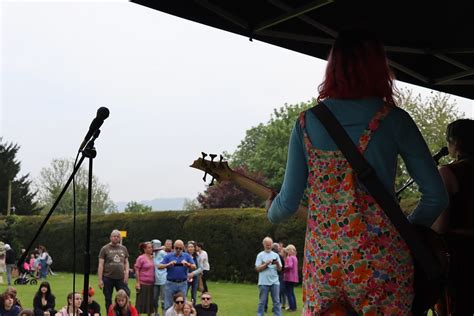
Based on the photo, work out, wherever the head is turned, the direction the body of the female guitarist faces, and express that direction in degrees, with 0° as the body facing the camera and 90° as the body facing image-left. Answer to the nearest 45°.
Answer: approximately 180°

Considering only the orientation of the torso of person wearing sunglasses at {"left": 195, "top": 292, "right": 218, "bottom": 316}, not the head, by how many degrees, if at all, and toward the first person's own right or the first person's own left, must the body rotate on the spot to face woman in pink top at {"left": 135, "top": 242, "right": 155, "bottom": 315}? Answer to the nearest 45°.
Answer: approximately 180°

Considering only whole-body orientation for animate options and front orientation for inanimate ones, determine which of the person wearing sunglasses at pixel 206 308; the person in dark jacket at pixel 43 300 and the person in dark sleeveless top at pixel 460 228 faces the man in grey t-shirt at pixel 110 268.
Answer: the person in dark sleeveless top at pixel 460 228

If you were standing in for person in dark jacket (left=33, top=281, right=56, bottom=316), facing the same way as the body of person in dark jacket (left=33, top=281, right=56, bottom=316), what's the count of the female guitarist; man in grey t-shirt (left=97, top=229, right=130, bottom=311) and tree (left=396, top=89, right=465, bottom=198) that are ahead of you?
1

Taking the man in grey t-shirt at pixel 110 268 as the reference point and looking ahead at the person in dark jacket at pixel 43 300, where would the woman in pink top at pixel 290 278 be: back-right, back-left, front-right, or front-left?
back-left

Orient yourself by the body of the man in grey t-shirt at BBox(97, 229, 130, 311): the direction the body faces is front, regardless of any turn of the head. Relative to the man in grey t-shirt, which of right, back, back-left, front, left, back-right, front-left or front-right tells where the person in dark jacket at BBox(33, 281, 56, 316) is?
front-right

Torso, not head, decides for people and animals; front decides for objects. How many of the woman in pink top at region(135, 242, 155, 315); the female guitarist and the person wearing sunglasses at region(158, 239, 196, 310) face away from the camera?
1

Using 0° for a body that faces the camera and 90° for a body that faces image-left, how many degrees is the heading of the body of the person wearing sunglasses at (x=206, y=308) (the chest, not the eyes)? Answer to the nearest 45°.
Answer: approximately 0°
